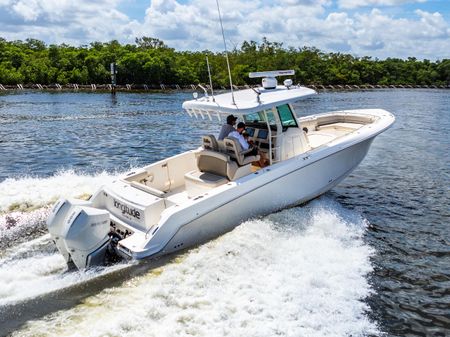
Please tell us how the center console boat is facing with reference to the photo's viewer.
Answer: facing away from the viewer and to the right of the viewer

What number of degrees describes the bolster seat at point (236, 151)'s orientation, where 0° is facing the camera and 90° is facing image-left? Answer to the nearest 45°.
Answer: approximately 225°
